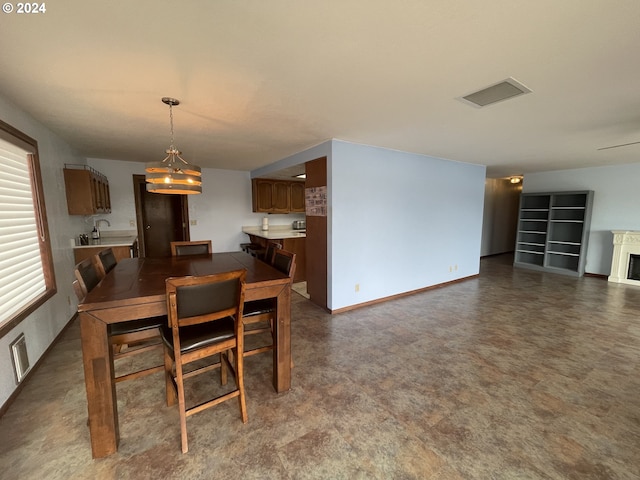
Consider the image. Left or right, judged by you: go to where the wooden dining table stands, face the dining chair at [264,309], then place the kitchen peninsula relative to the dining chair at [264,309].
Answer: left

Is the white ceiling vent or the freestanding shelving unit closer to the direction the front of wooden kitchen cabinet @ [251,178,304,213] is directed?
the white ceiling vent

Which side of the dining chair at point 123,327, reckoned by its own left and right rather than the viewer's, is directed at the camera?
right

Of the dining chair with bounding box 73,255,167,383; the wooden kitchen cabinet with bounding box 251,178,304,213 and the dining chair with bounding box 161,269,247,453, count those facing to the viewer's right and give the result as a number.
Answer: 1

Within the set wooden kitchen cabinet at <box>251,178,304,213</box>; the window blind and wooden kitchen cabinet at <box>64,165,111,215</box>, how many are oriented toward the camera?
1

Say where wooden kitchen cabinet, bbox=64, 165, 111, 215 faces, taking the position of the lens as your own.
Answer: facing to the right of the viewer

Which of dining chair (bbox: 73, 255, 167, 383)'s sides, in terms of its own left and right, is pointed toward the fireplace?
front

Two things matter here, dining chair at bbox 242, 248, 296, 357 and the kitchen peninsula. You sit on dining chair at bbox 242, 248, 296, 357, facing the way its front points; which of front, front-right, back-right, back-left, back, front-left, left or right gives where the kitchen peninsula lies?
back-right

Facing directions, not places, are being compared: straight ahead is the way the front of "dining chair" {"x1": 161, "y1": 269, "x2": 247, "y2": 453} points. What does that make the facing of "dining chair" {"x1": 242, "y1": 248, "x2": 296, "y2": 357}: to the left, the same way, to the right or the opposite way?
to the left

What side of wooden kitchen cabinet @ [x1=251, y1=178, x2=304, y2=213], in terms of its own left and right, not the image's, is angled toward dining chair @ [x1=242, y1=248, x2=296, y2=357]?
front

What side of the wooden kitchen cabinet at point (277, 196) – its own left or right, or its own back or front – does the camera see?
front

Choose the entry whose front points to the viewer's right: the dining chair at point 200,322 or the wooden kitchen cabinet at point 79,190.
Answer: the wooden kitchen cabinet

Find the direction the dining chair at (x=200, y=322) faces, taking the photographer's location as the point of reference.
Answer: facing away from the viewer and to the left of the viewer

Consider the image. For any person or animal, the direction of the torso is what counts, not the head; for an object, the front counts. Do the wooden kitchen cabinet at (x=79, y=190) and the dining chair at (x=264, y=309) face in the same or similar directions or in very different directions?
very different directions

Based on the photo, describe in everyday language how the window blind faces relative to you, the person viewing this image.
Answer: facing to the right of the viewer

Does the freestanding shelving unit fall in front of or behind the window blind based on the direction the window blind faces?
in front
